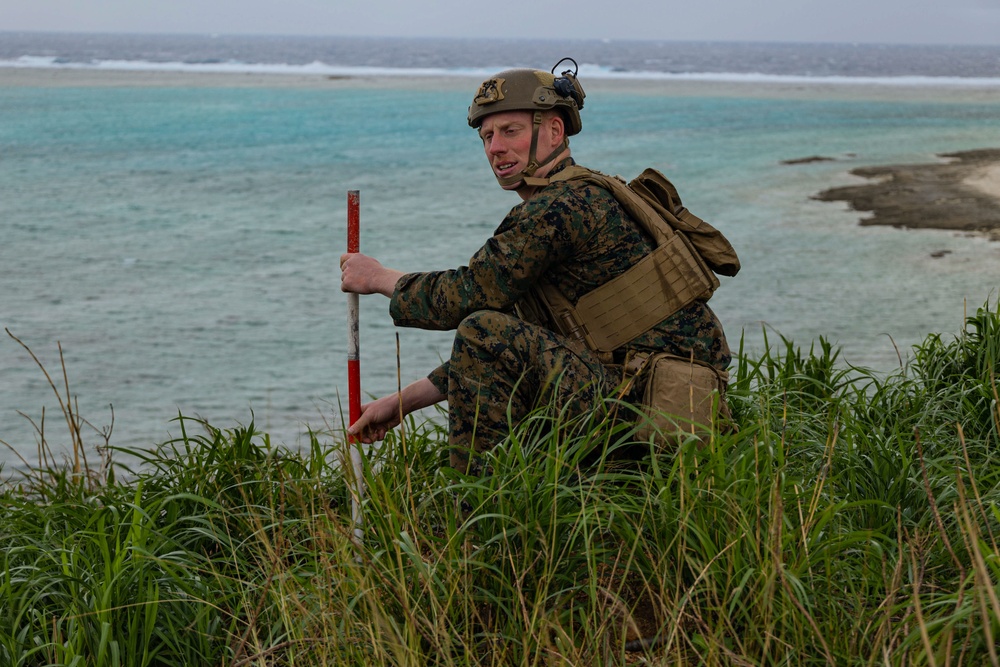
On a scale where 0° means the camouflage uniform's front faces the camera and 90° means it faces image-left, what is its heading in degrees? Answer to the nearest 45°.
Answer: approximately 90°
